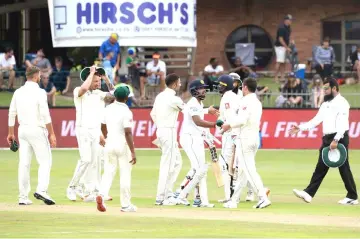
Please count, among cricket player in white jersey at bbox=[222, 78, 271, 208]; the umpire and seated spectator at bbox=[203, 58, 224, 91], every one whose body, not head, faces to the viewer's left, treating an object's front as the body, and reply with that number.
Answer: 2

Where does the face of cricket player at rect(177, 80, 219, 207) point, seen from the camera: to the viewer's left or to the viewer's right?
to the viewer's right

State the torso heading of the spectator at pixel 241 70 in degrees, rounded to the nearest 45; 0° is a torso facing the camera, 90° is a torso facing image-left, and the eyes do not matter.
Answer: approximately 0°

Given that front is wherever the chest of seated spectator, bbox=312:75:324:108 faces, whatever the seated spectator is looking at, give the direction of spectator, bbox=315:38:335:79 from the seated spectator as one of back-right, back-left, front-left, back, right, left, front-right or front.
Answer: back

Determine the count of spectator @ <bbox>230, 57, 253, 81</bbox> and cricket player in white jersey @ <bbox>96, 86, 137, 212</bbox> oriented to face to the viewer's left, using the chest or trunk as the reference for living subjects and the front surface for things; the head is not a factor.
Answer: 0

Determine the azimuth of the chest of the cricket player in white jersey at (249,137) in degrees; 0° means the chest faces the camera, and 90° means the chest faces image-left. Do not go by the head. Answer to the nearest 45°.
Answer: approximately 90°

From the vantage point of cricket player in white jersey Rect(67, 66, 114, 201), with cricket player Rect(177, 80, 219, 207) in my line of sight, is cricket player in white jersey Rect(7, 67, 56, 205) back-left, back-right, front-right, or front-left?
back-right

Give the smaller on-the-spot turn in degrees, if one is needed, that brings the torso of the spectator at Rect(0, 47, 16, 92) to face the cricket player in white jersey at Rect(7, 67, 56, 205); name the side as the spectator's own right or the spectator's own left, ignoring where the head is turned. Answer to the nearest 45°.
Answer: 0° — they already face them

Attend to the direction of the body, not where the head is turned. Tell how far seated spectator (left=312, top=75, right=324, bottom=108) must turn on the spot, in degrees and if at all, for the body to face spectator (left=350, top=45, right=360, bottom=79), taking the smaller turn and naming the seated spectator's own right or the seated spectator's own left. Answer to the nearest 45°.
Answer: approximately 180°

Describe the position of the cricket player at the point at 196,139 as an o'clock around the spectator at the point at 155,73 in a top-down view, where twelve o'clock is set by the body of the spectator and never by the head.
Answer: The cricket player is roughly at 12 o'clock from the spectator.

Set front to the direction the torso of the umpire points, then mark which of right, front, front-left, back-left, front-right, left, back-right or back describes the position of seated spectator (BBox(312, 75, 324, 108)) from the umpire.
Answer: right

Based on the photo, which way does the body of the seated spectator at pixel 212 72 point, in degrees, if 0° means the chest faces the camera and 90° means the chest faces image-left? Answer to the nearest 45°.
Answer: approximately 0°

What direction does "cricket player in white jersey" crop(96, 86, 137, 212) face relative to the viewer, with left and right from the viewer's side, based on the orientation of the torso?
facing away from the viewer and to the right of the viewer

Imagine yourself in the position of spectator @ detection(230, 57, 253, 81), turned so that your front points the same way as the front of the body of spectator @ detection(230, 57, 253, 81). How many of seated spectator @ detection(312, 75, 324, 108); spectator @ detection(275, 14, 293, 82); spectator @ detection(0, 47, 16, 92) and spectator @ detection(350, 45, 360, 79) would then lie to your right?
1

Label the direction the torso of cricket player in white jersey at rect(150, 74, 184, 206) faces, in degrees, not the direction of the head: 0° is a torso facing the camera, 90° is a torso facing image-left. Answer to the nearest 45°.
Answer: approximately 225°

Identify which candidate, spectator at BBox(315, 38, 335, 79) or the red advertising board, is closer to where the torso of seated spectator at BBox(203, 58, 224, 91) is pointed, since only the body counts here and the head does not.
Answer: the red advertising board

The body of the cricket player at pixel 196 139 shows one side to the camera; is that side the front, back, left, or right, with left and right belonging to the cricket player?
right
